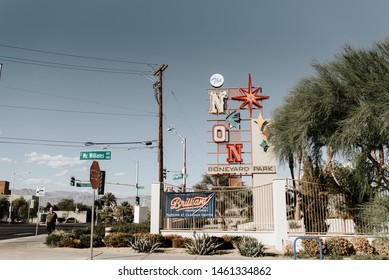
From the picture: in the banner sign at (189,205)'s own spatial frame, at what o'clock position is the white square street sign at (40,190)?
The white square street sign is roughly at 4 o'clock from the banner sign.

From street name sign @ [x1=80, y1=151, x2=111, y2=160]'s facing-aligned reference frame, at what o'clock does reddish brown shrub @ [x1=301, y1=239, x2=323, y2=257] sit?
The reddish brown shrub is roughly at 10 o'clock from the street name sign.

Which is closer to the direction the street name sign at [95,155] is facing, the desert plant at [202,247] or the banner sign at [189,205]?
the desert plant

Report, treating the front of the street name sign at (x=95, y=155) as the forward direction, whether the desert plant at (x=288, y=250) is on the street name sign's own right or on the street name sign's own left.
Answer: on the street name sign's own left

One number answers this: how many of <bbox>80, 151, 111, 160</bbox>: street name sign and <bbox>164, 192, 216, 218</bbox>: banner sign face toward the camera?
2

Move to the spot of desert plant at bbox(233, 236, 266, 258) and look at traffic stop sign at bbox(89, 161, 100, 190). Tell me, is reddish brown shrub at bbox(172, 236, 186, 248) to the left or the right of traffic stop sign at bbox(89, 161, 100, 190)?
right

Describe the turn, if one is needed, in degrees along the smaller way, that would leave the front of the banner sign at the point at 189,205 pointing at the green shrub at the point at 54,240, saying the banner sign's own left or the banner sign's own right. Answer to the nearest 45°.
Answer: approximately 90° to the banner sign's own right

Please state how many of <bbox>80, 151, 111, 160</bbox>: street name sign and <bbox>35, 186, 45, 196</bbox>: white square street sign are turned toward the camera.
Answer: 2
